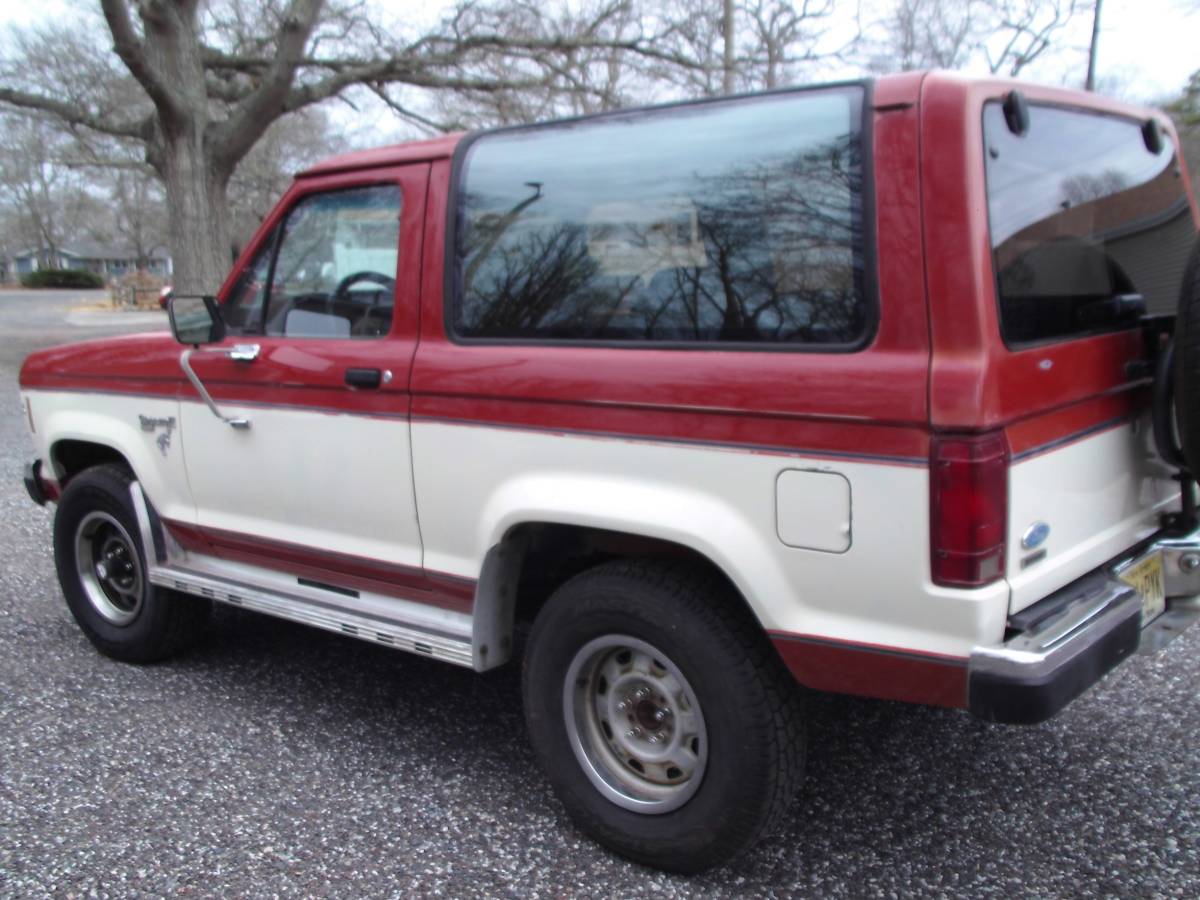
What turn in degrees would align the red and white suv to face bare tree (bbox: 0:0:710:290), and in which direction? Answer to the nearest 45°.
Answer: approximately 45° to its right

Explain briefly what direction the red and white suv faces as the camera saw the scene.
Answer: facing away from the viewer and to the left of the viewer

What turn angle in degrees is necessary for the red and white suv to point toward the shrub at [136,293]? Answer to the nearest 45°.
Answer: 0° — it already faces it
